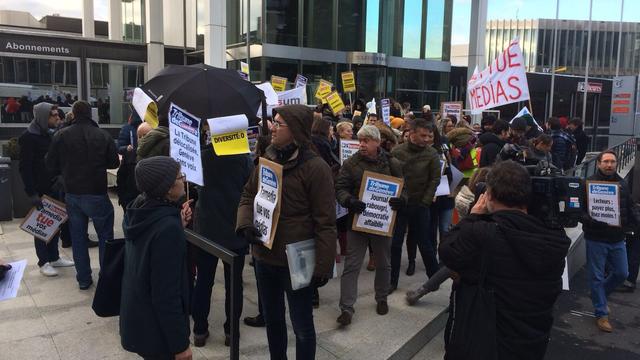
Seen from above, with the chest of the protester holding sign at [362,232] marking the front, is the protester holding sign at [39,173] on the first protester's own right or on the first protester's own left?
on the first protester's own right

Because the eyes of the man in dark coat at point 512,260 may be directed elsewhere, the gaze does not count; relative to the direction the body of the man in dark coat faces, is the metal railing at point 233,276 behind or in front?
in front

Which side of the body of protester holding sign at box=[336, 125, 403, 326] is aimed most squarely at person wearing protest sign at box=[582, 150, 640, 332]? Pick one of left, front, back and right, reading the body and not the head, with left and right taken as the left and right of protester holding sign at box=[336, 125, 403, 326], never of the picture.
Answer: left

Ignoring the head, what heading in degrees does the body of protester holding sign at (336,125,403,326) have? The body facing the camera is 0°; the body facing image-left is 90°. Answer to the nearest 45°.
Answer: approximately 0°

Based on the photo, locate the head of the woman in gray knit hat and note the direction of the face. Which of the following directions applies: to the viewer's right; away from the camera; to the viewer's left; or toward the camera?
to the viewer's right

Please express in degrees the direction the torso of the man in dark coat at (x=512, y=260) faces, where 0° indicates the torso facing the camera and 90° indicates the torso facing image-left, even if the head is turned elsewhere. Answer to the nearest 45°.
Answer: approximately 135°

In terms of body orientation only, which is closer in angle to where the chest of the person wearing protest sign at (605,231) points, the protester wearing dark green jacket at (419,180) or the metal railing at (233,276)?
the metal railing
